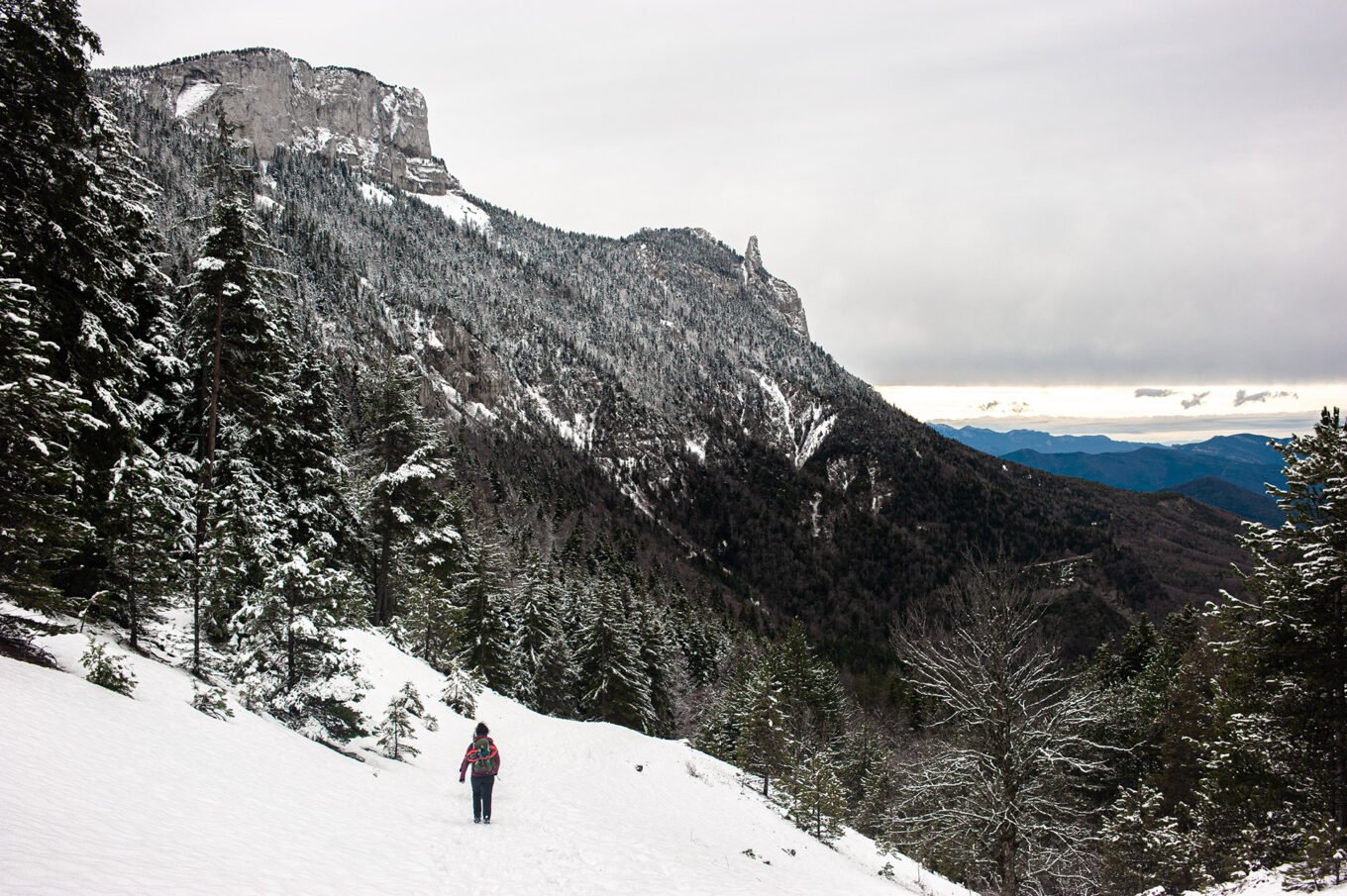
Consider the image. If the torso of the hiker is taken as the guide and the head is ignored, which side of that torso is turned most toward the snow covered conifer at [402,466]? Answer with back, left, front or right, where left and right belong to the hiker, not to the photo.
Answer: front

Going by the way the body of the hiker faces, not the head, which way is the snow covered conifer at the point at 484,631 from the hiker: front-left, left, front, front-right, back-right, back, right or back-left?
front

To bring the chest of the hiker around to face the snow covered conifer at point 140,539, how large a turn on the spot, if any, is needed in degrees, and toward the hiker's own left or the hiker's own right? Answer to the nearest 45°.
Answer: approximately 45° to the hiker's own left

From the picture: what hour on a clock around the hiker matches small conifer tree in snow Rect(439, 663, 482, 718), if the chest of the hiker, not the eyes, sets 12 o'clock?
The small conifer tree in snow is roughly at 12 o'clock from the hiker.

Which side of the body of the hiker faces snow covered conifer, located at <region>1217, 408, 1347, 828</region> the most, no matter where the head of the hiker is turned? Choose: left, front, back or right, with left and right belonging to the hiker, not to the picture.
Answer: right

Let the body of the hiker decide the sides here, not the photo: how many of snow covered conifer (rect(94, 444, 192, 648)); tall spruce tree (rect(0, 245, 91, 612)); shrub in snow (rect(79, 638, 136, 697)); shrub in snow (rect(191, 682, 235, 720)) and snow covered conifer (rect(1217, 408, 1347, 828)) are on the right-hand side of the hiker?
1

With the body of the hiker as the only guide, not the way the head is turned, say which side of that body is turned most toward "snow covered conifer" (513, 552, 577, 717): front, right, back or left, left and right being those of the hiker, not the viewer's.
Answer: front

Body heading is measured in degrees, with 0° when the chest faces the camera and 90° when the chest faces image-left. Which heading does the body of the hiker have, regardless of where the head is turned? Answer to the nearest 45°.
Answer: approximately 180°
